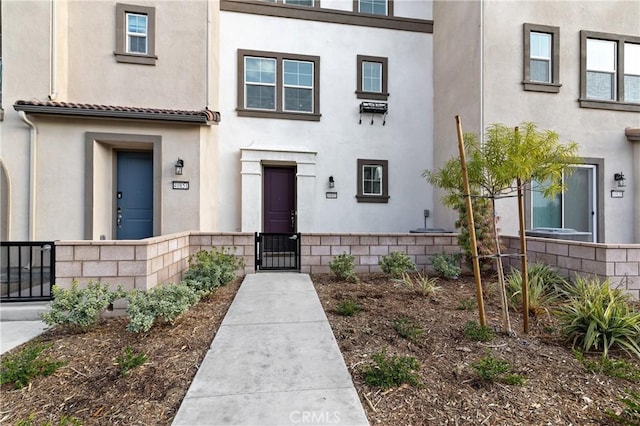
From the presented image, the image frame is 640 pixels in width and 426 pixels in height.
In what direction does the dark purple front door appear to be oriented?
toward the camera

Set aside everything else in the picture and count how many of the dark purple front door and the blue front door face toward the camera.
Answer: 2

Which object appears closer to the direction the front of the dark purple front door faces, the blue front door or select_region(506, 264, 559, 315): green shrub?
the green shrub

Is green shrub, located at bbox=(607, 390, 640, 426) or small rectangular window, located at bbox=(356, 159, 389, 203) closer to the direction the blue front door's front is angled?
the green shrub

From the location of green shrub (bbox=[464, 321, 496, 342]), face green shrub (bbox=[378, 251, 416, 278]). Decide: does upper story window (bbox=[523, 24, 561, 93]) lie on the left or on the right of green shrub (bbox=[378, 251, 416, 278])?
right

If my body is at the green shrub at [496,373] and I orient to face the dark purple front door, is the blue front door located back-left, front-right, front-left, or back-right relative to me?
front-left

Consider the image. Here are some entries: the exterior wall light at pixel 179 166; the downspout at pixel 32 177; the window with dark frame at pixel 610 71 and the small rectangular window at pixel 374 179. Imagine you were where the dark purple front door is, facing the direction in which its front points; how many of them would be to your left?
2

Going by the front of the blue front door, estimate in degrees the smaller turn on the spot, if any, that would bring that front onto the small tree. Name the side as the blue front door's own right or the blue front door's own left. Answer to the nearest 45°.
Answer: approximately 45° to the blue front door's own left

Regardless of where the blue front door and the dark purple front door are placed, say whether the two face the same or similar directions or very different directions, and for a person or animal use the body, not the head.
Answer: same or similar directions

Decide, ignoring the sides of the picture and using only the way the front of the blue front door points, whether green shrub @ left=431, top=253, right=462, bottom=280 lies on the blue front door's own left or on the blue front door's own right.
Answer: on the blue front door's own left

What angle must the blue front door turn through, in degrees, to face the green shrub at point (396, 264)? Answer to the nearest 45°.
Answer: approximately 45° to its left

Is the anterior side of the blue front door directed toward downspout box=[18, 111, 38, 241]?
no

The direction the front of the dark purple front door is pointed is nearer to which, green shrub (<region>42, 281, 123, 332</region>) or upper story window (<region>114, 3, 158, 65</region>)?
the green shrub
